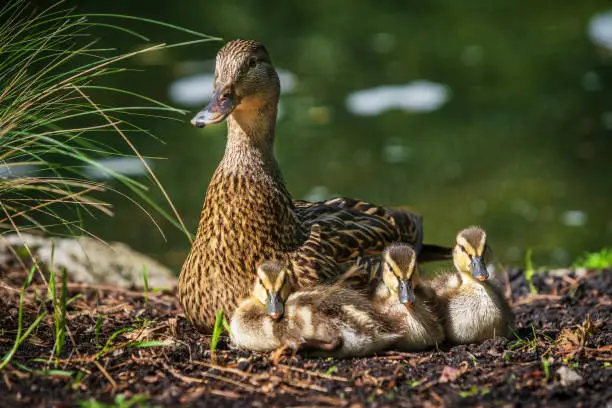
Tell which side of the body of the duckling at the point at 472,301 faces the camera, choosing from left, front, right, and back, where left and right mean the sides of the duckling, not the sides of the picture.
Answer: front

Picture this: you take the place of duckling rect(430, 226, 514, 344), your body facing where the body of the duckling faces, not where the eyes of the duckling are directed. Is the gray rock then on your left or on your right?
on your right

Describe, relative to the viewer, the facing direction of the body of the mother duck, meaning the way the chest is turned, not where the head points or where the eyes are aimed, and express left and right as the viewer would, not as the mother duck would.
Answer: facing the viewer and to the left of the viewer

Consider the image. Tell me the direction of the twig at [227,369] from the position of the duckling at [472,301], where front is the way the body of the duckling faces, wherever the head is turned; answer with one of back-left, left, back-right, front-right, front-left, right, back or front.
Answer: front-right

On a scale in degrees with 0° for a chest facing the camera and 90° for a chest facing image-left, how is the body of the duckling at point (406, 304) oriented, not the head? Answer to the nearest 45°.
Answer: approximately 0°

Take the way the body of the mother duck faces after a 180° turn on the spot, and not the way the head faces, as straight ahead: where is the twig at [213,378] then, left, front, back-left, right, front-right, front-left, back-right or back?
back-right

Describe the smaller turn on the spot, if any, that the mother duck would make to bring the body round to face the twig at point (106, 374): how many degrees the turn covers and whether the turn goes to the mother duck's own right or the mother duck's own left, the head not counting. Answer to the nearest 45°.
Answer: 0° — it already faces it

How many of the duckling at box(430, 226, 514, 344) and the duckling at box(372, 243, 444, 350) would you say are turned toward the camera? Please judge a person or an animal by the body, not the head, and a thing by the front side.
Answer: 2

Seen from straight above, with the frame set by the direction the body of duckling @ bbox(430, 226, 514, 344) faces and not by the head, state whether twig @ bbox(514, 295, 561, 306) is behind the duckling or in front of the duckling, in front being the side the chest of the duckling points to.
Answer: behind

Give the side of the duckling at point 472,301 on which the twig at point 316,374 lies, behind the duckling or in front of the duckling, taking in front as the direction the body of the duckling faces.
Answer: in front

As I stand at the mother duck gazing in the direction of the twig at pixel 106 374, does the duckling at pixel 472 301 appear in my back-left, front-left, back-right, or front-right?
back-left
